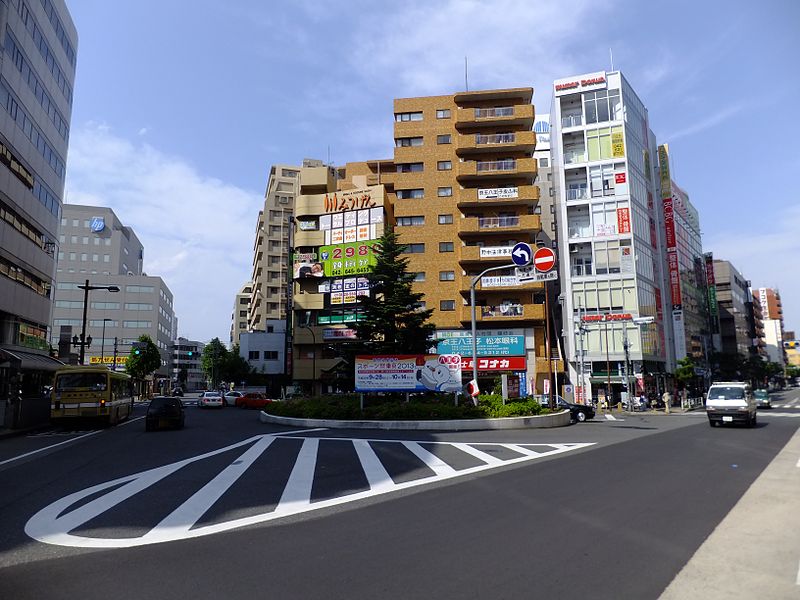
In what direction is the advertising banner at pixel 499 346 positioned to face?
toward the camera

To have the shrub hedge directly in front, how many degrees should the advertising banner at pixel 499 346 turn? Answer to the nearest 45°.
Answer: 0° — it already faces it

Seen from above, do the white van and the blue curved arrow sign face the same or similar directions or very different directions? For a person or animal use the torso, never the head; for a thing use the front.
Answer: same or similar directions

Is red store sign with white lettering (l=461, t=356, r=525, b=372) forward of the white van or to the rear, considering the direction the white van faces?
to the rear

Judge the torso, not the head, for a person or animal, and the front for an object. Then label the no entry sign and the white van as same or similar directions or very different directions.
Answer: same or similar directions

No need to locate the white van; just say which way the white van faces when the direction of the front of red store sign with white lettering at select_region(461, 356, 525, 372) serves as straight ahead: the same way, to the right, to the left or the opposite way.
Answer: the same way

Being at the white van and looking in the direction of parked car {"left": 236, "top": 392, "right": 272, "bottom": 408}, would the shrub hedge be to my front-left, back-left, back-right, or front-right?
front-left

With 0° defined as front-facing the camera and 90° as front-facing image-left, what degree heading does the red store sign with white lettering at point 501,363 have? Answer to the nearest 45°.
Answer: approximately 0°

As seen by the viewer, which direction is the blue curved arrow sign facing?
toward the camera

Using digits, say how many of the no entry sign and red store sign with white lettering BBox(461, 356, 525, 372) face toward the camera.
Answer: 2

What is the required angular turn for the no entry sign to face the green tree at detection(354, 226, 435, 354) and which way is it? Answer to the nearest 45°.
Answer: approximately 135° to its right

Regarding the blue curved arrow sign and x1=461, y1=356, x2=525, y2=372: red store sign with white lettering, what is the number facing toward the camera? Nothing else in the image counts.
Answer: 2

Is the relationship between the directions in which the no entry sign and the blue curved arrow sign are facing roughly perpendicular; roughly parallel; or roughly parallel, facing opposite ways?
roughly parallel

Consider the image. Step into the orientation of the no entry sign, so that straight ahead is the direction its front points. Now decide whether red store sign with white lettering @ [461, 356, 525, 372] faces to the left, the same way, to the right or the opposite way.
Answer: the same way

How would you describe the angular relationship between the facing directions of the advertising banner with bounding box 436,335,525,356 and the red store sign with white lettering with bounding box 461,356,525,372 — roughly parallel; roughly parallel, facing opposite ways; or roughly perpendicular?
roughly parallel

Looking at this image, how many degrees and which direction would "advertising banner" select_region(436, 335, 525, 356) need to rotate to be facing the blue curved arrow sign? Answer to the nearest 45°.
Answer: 0° — it already faces it

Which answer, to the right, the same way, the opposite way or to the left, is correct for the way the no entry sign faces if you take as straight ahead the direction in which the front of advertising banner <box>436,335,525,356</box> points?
the same way

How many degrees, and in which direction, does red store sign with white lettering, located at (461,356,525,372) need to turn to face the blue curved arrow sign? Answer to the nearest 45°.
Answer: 0° — it already faces it
